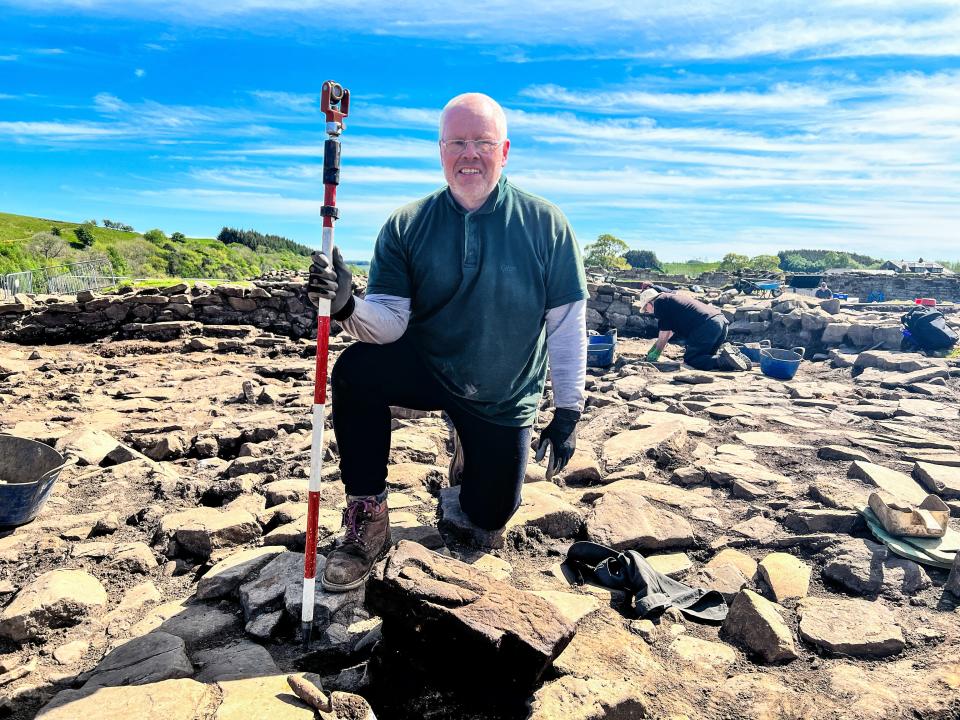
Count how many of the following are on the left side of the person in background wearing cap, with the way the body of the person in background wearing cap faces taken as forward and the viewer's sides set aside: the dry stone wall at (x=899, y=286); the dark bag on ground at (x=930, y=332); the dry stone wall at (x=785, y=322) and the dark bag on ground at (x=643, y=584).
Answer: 1

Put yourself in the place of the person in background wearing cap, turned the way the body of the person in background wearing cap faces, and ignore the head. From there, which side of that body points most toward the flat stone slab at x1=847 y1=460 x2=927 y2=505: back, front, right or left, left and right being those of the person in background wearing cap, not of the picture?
left

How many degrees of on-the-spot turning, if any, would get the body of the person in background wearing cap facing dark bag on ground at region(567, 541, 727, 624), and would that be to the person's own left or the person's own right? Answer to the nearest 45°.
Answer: approximately 90° to the person's own left

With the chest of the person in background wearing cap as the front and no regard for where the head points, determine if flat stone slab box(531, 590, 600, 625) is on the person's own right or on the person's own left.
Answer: on the person's own left

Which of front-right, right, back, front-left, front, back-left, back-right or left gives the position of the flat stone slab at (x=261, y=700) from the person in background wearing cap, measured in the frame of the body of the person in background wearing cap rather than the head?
left

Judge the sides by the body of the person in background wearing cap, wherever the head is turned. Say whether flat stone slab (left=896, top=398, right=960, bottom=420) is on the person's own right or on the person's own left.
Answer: on the person's own left

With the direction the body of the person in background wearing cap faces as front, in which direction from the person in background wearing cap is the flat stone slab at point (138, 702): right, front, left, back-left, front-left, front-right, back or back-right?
left

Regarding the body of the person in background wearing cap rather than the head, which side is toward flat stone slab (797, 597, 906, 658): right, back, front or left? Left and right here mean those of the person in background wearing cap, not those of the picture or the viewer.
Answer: left

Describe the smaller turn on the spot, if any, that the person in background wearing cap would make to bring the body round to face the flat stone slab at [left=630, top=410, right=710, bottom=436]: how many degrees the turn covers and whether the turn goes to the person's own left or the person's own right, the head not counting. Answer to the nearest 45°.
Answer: approximately 90° to the person's own left

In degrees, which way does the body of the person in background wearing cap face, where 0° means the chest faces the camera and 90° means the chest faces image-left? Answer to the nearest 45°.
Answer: approximately 90°

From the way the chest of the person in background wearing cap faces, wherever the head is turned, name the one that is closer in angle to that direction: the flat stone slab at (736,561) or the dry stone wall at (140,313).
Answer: the dry stone wall

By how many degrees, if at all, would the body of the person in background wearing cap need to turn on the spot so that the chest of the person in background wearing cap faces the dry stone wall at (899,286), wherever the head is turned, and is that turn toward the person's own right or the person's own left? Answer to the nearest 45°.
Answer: approximately 90° to the person's own right

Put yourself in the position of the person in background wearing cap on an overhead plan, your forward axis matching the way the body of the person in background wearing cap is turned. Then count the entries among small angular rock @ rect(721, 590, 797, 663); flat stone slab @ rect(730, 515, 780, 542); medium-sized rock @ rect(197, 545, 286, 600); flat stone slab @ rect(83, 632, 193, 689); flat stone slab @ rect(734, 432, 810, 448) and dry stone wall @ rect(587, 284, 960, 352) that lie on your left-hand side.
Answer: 5

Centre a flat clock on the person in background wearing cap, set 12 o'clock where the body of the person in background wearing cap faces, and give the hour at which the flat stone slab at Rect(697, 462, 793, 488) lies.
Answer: The flat stone slab is roughly at 9 o'clock from the person in background wearing cap.

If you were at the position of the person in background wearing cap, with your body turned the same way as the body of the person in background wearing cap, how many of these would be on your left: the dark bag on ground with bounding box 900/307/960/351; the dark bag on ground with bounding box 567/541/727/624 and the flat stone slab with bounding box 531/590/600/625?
2

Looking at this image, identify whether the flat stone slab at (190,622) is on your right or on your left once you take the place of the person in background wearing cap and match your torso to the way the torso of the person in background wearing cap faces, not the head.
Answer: on your left

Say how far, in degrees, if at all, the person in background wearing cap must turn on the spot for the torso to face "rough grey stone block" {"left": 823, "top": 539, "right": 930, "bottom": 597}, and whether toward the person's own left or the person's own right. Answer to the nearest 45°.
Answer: approximately 90° to the person's own left

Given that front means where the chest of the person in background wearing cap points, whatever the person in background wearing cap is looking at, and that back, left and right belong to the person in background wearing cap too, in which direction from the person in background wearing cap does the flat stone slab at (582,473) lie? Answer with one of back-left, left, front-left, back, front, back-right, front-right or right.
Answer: left
